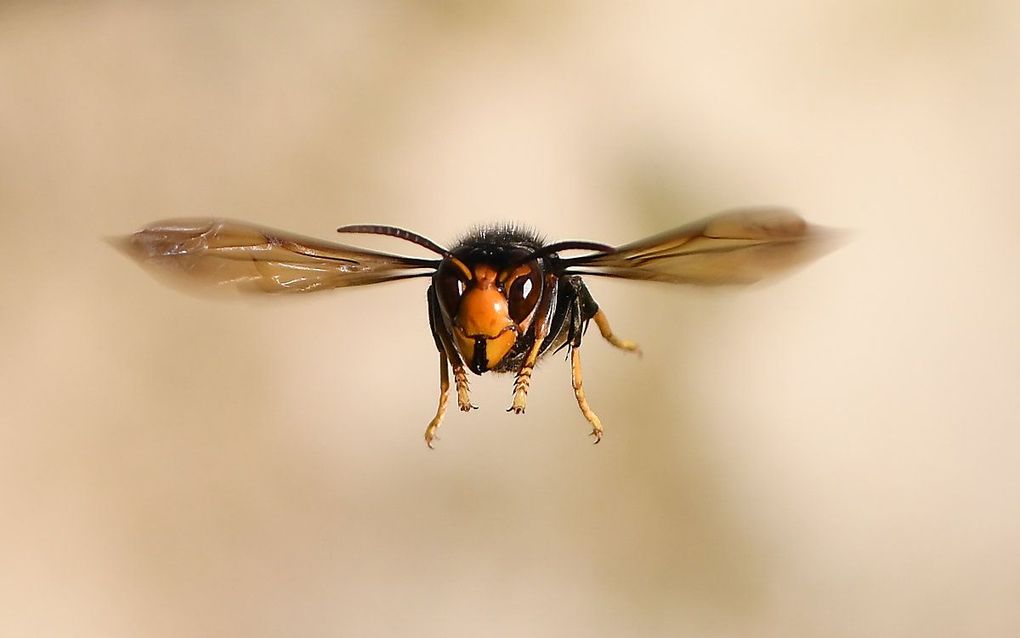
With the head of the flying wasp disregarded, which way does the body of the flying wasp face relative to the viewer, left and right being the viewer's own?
facing the viewer
